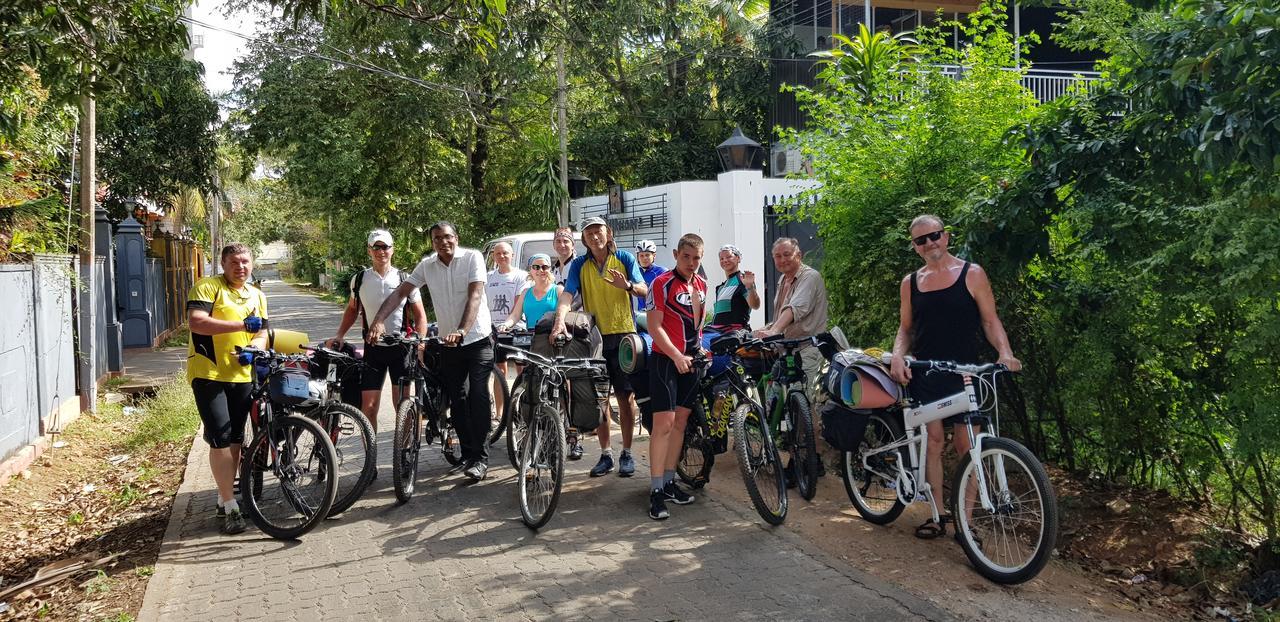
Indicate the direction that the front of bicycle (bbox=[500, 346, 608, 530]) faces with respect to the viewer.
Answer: facing the viewer

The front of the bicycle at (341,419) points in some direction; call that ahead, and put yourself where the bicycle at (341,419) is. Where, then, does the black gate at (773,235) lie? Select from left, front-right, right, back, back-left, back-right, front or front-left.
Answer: left

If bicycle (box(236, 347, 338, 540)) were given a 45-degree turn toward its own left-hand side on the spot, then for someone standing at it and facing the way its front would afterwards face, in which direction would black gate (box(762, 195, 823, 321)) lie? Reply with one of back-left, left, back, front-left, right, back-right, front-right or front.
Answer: front-left

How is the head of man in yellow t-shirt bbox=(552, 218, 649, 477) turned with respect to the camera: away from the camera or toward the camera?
toward the camera

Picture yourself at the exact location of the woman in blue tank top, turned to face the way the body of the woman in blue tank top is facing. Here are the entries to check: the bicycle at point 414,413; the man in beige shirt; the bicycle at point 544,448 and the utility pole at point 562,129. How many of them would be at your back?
1

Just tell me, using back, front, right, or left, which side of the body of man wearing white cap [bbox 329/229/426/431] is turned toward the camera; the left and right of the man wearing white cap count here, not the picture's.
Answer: front

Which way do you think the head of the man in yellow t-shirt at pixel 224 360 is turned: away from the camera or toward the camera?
toward the camera

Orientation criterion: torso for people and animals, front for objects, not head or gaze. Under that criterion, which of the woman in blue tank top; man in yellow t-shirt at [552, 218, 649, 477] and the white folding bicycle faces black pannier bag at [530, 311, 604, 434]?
the woman in blue tank top

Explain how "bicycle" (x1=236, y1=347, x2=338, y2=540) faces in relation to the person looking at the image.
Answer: facing the viewer and to the right of the viewer

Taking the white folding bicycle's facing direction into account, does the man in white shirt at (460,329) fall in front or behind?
behind

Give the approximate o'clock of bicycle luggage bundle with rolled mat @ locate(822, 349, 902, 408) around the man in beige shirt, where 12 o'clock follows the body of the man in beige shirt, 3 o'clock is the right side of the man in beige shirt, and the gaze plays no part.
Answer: The bicycle luggage bundle with rolled mat is roughly at 10 o'clock from the man in beige shirt.

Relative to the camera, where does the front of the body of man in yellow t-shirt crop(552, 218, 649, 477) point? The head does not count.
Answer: toward the camera

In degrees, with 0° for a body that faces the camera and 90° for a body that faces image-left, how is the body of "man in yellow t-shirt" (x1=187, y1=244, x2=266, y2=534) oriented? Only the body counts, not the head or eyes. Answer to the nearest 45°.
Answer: approximately 315°

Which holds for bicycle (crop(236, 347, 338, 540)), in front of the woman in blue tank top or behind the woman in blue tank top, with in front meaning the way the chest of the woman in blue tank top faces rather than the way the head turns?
in front
